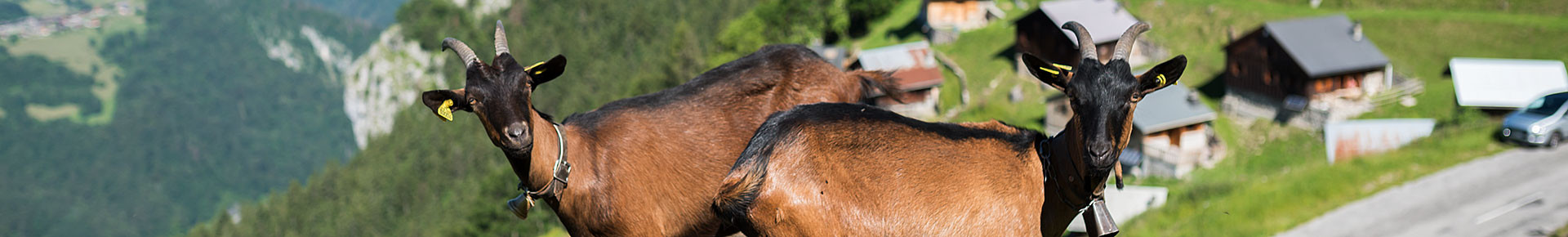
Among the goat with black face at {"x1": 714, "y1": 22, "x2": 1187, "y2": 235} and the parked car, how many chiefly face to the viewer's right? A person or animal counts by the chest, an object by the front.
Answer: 1

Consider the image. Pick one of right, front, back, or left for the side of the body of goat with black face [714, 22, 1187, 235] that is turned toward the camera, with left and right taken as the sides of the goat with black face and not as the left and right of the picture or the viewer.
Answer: right

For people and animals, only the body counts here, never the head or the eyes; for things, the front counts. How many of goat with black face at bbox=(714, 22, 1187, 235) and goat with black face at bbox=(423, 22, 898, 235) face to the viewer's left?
1

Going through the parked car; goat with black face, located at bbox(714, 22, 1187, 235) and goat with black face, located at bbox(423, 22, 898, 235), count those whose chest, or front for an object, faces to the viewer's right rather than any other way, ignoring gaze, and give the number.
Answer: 1

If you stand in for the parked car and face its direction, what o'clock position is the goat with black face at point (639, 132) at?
The goat with black face is roughly at 11 o'clock from the parked car.

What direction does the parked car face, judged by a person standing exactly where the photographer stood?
facing the viewer and to the left of the viewer

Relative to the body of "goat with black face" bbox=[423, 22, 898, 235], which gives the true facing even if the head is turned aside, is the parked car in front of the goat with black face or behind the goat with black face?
behind

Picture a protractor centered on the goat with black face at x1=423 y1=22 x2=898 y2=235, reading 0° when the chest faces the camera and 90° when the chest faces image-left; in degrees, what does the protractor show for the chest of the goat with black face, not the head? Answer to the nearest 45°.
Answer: approximately 90°

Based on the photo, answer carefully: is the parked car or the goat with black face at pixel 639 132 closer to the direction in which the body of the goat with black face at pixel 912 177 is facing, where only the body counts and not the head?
the parked car

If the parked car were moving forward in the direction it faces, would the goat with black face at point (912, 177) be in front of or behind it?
in front

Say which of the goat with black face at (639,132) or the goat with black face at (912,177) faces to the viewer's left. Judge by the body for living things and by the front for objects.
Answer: the goat with black face at (639,132)
